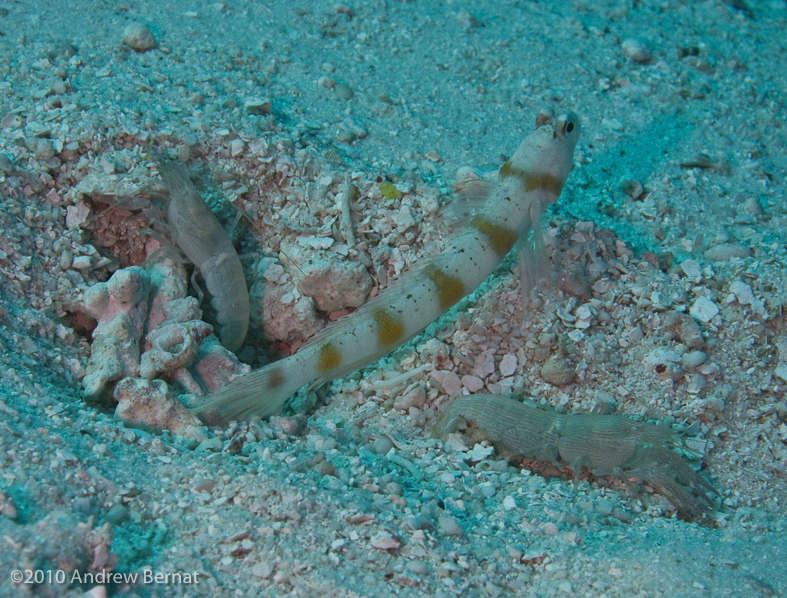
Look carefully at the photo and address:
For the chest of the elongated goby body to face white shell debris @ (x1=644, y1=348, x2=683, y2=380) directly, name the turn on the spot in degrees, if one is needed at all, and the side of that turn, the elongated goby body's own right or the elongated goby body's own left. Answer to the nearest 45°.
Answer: approximately 90° to the elongated goby body's own right

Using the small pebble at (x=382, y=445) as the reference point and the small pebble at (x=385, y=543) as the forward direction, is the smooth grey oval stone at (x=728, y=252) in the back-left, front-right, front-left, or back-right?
back-left

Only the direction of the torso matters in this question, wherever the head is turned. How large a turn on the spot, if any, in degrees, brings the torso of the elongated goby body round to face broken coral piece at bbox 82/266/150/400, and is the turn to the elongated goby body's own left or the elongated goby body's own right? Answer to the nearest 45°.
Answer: approximately 135° to the elongated goby body's own left

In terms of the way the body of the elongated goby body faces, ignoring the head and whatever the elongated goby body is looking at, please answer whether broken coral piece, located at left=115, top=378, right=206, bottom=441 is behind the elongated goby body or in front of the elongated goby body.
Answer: behind

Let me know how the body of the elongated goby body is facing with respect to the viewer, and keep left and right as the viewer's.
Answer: facing away from the viewer and to the right of the viewer

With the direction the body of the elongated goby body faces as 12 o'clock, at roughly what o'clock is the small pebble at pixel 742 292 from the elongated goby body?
The small pebble is roughly at 2 o'clock from the elongated goby body.

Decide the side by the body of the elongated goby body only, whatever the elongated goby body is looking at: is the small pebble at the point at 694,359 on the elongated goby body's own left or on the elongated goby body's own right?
on the elongated goby body's own right

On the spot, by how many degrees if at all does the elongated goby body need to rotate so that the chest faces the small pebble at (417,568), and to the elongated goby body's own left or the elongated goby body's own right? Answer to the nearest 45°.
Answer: approximately 135° to the elongated goby body's own right

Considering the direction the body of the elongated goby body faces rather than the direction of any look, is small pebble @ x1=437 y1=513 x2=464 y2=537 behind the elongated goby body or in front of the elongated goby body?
behind
